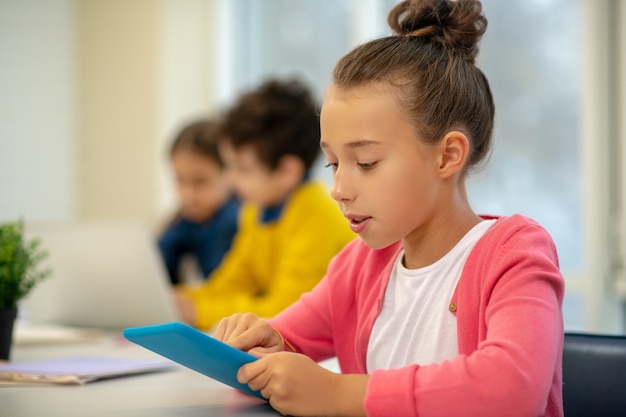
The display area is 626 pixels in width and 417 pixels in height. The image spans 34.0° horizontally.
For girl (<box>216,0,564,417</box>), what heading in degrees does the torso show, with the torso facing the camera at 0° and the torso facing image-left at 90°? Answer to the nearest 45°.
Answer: approximately 45°

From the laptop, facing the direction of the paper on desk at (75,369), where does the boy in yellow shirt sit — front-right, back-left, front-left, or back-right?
back-left

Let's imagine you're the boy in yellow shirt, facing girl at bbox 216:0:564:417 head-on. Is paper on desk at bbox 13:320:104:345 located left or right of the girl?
right

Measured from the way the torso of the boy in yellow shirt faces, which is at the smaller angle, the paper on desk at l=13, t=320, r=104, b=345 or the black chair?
the paper on desk

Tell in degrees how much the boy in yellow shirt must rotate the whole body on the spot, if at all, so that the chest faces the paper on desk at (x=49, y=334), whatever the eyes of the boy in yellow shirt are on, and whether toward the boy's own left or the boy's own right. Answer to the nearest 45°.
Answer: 0° — they already face it

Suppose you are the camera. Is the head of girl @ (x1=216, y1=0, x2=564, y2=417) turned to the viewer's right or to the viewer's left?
to the viewer's left
